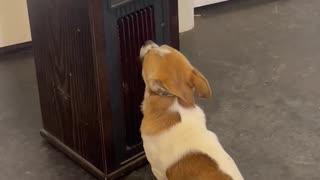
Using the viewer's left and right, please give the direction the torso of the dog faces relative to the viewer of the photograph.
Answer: facing away from the viewer and to the left of the viewer

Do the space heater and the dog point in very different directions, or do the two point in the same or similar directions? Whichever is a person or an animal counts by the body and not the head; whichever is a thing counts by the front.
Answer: very different directions

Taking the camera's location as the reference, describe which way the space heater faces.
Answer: facing the viewer and to the right of the viewer
